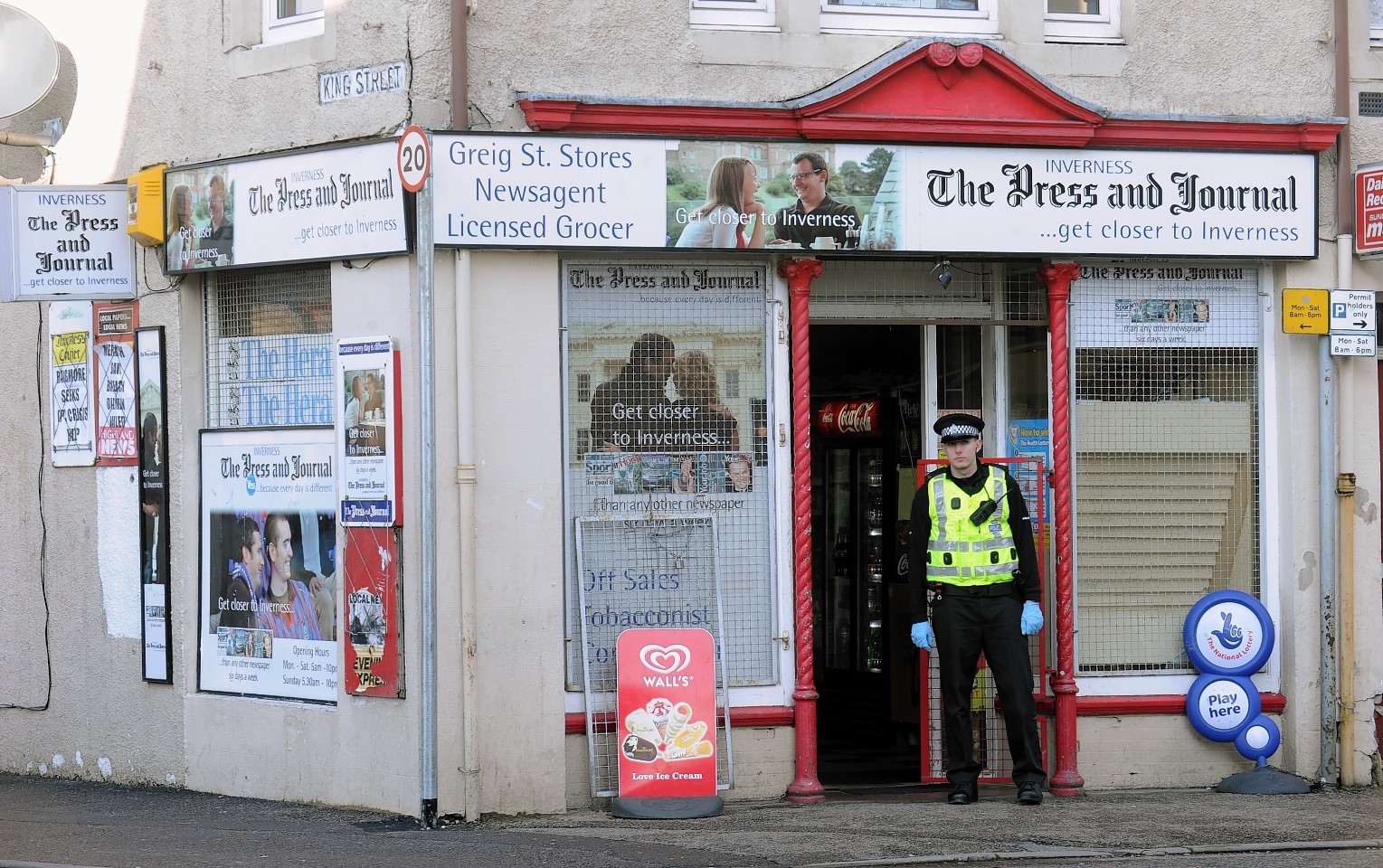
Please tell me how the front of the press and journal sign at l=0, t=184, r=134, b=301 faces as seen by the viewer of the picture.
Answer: facing the viewer

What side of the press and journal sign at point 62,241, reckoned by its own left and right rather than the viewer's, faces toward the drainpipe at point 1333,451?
left

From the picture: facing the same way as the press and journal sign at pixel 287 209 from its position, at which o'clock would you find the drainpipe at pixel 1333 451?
The drainpipe is roughly at 8 o'clock from the press and journal sign.

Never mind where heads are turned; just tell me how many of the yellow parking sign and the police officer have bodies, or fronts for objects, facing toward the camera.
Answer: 2

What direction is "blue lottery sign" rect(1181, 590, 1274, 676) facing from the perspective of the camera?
toward the camera

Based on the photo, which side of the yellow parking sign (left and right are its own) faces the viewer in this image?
front

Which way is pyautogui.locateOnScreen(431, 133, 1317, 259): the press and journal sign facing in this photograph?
toward the camera

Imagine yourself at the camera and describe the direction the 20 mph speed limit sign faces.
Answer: facing the viewer and to the left of the viewer

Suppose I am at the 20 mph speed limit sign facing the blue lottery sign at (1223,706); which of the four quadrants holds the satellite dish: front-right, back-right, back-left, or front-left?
back-left

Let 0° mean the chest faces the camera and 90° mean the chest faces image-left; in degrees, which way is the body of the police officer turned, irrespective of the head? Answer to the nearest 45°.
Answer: approximately 0°
